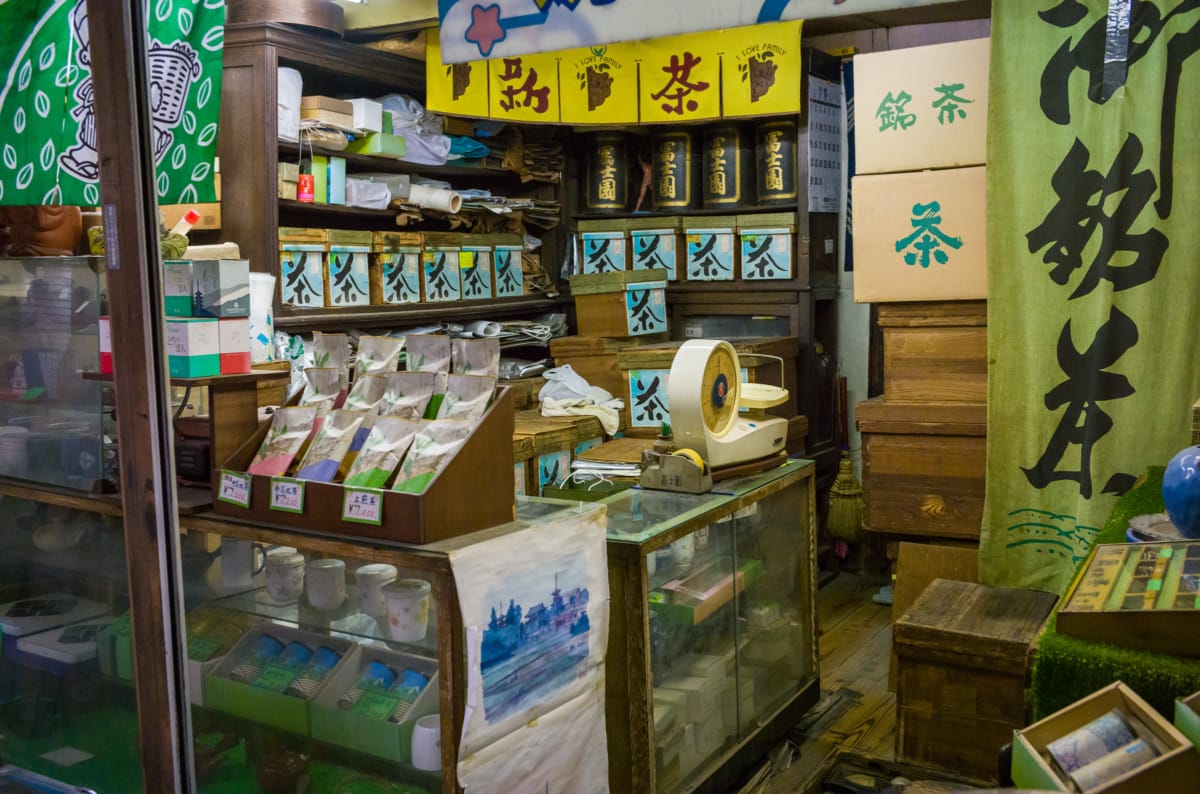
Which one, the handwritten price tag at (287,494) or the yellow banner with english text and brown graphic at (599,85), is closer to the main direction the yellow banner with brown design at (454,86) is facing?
the handwritten price tag

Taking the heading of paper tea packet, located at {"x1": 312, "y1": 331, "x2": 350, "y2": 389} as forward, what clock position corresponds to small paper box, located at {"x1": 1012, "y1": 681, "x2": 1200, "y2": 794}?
The small paper box is roughly at 11 o'clock from the paper tea packet.

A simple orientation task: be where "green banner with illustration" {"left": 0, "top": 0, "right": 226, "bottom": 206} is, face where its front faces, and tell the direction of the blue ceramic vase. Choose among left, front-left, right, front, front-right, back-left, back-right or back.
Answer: front-left

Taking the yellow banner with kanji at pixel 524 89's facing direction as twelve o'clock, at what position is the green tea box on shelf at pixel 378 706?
The green tea box on shelf is roughly at 12 o'clock from the yellow banner with kanji.

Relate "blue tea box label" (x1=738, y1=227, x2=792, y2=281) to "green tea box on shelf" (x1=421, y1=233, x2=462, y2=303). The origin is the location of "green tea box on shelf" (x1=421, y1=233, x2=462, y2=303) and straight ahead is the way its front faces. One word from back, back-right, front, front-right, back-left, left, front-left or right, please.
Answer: left

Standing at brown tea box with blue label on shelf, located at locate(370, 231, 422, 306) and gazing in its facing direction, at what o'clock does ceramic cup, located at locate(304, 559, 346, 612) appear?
The ceramic cup is roughly at 12 o'clock from the brown tea box with blue label on shelf.

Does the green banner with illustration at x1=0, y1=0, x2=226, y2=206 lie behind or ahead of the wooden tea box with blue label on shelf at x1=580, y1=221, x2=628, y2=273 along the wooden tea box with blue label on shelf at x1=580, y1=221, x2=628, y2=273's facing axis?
ahead

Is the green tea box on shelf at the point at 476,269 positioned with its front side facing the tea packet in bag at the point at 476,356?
yes

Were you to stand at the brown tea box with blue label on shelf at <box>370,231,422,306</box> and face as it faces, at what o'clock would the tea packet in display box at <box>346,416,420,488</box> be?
The tea packet in display box is roughly at 12 o'clock from the brown tea box with blue label on shelf.

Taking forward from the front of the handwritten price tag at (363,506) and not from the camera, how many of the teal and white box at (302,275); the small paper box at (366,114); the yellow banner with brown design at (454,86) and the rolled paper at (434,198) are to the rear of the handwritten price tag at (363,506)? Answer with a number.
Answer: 4

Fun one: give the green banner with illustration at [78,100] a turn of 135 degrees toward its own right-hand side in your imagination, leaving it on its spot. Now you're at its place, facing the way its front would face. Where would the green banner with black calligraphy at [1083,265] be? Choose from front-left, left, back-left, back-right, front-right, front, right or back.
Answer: back-right

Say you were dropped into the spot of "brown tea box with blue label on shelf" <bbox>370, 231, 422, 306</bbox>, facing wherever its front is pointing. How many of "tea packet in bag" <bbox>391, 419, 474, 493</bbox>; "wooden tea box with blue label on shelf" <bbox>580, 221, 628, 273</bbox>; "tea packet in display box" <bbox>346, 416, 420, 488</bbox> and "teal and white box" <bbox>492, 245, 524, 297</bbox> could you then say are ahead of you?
2
